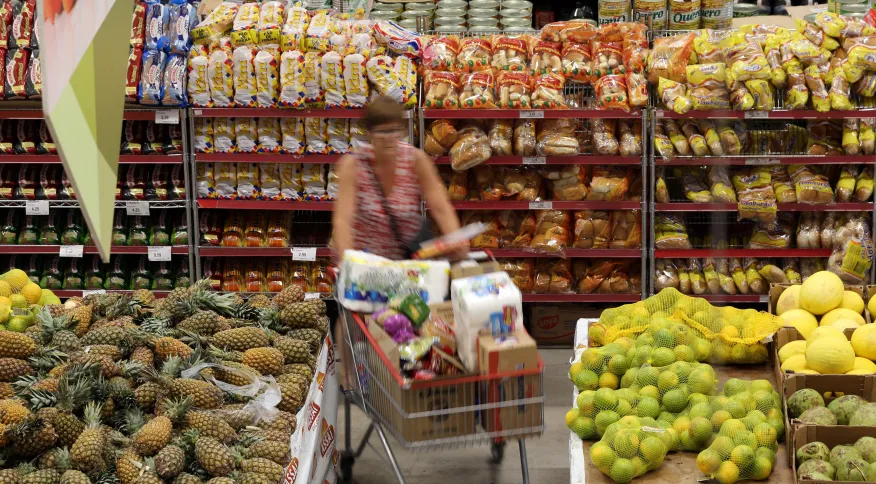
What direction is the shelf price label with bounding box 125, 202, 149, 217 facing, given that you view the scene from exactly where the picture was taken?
facing the viewer

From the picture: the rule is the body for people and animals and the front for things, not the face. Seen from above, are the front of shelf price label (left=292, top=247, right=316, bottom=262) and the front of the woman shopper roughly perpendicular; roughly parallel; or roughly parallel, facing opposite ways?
roughly parallel

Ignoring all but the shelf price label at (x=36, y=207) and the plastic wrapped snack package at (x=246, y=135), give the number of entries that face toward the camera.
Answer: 2

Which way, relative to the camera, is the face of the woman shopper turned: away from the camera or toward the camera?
toward the camera

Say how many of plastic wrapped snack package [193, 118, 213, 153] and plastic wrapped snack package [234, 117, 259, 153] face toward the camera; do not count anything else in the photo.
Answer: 2

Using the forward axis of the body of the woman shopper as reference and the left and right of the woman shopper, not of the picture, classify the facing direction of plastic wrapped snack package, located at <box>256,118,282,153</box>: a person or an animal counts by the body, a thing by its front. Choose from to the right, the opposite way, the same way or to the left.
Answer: the same way

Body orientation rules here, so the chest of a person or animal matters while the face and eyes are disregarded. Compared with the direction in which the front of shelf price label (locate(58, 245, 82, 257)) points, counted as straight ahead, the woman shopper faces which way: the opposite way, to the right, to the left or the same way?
the same way

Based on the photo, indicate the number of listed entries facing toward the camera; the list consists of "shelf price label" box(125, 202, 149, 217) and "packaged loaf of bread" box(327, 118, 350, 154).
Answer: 2

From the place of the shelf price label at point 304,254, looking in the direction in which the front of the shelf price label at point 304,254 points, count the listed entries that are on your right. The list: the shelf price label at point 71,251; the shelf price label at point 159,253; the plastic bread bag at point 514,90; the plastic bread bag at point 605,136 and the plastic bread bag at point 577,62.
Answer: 2

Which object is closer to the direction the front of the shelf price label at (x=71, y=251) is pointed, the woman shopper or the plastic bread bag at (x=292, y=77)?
the woman shopper

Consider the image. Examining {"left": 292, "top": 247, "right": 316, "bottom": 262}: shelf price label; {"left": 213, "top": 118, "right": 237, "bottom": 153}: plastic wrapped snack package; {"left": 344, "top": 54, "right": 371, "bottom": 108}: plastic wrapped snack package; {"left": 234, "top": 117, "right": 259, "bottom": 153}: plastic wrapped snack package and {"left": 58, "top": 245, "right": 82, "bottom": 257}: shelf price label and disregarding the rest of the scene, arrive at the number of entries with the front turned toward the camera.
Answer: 5

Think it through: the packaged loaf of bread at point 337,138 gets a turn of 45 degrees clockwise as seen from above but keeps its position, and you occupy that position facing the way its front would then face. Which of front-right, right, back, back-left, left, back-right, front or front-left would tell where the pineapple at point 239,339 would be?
front-left

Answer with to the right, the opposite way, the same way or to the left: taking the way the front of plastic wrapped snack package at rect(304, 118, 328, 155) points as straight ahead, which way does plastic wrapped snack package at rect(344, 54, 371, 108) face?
the same way

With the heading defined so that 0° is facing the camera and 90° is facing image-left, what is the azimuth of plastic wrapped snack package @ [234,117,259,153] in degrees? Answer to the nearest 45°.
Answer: approximately 0°

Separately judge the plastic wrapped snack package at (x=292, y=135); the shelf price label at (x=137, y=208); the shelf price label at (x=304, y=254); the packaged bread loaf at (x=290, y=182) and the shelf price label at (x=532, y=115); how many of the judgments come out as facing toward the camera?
5

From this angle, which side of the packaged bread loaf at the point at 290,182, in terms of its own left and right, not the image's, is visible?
front

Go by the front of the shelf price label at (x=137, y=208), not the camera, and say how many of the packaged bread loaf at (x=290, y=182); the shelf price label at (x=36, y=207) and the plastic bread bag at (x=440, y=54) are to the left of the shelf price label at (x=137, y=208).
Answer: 2

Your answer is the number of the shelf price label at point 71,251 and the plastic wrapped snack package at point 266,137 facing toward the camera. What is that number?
2

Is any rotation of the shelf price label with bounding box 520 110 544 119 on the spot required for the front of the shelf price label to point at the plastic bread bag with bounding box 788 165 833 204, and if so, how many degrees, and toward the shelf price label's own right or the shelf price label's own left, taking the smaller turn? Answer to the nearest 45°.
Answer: approximately 90° to the shelf price label's own left
